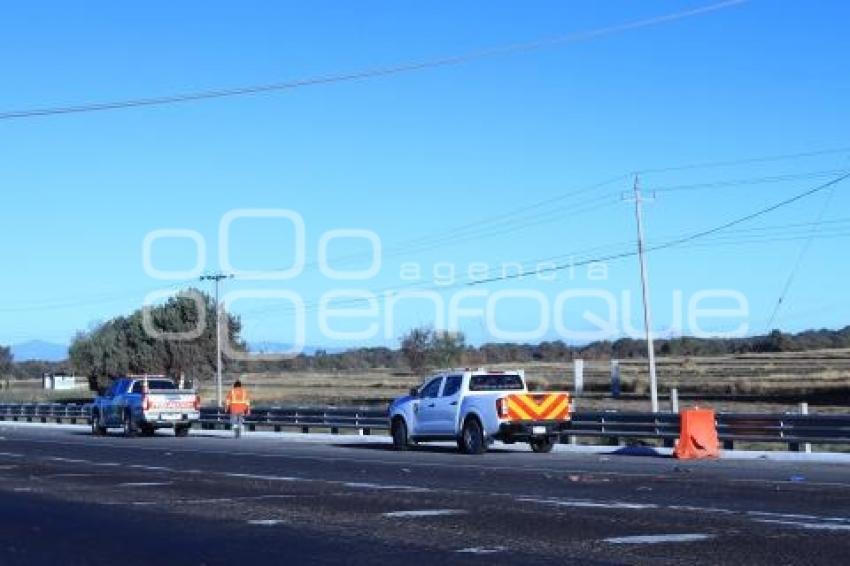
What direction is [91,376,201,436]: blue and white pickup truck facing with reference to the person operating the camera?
facing away from the viewer and to the left of the viewer

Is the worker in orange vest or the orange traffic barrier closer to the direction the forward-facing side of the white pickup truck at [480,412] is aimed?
the worker in orange vest

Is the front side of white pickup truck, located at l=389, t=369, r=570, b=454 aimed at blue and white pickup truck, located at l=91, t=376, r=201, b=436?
yes

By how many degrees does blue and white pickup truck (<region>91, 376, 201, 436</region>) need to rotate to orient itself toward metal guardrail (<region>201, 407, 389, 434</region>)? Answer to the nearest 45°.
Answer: approximately 135° to its right

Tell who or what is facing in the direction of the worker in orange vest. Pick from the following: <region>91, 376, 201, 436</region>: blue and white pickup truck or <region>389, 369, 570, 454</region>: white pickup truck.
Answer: <region>389, 369, 570, 454</region>: white pickup truck

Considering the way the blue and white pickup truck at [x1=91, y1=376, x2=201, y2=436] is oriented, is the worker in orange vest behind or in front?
behind

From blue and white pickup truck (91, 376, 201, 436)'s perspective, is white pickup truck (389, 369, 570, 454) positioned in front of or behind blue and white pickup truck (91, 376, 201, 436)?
behind

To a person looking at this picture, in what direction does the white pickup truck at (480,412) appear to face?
facing away from the viewer and to the left of the viewer
